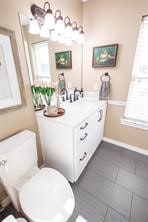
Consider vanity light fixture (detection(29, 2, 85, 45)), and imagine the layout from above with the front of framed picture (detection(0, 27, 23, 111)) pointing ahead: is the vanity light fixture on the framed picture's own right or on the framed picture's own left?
on the framed picture's own left

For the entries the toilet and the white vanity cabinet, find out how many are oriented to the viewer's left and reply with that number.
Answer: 0

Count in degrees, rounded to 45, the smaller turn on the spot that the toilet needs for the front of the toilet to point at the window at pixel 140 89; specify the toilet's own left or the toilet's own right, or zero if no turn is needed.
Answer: approximately 45° to the toilet's own left

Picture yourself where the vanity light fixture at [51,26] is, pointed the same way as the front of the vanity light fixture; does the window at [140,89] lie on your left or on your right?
on your left

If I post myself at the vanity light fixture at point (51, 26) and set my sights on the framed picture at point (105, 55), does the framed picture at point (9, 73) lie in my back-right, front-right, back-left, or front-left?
back-right

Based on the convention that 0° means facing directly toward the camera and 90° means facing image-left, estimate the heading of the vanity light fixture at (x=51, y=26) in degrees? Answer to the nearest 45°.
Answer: approximately 315°

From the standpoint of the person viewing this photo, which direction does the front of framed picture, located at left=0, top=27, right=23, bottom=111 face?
facing the viewer and to the right of the viewer

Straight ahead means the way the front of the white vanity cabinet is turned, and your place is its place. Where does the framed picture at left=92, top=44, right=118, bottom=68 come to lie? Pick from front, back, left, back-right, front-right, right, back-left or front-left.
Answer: left
